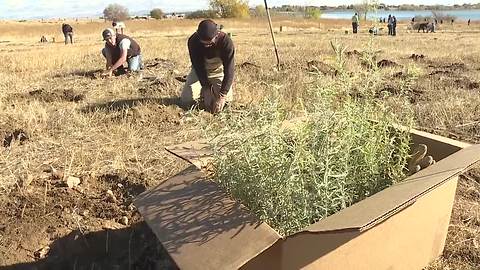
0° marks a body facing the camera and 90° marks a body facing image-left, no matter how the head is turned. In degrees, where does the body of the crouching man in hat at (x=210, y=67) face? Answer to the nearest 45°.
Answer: approximately 0°

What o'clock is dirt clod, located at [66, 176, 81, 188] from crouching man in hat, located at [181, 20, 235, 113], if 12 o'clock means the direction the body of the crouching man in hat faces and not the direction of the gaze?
The dirt clod is roughly at 1 o'clock from the crouching man in hat.

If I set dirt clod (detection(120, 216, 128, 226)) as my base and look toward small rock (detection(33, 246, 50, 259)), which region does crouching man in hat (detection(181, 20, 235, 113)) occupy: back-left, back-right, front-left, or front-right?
back-right

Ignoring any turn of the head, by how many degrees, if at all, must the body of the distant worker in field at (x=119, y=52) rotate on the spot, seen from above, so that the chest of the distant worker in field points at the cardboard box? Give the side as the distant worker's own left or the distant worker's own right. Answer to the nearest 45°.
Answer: approximately 45° to the distant worker's own left

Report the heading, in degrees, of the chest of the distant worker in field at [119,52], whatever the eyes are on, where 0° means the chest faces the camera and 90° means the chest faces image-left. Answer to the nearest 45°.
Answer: approximately 45°

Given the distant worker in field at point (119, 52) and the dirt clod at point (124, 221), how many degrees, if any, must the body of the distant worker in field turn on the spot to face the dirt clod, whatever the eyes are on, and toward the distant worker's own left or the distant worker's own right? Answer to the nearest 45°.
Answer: approximately 45° to the distant worker's own left

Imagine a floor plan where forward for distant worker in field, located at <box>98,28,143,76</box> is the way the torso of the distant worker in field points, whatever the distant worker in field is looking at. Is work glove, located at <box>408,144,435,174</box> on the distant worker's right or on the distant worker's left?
on the distant worker's left

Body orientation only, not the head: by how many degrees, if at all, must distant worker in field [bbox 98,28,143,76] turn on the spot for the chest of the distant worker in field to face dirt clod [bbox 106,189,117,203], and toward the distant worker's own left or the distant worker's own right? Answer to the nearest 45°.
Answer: approximately 45° to the distant worker's own left
